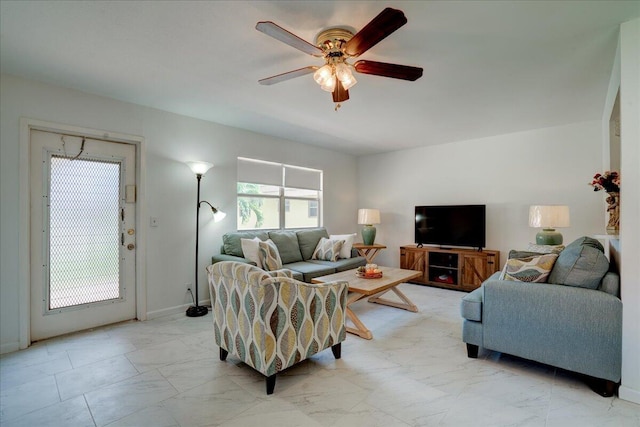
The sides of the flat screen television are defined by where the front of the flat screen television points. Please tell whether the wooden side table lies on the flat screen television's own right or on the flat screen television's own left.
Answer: on the flat screen television's own right

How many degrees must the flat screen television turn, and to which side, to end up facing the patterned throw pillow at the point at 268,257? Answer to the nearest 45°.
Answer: approximately 45° to its right

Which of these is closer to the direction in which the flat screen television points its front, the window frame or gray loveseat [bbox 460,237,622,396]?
the gray loveseat

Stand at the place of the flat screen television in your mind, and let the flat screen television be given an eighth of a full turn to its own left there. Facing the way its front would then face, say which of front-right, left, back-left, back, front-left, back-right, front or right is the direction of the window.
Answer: back-right

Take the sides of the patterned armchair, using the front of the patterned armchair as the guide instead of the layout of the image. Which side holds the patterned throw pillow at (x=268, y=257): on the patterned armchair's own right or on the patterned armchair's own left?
on the patterned armchair's own left

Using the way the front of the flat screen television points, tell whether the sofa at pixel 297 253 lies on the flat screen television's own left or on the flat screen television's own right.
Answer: on the flat screen television's own right
